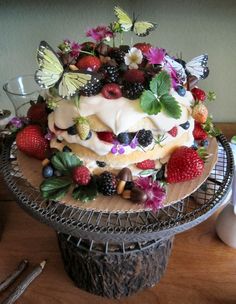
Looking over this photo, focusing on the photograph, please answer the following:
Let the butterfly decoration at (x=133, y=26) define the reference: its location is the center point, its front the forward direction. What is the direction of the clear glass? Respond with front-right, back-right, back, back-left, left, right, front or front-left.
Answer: front-left

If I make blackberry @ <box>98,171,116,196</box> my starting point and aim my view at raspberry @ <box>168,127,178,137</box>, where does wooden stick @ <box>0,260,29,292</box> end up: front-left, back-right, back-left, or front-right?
back-left

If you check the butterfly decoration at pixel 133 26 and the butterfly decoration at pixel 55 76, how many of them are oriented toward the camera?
0

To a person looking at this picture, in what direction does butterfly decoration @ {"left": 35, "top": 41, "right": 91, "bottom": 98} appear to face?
facing away from the viewer and to the right of the viewer
